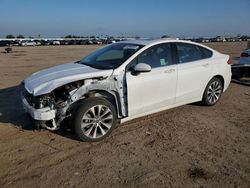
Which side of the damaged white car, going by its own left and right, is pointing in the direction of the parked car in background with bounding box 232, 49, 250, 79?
back

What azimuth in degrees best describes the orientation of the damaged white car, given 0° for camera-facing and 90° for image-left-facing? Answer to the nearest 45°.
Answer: approximately 45°
